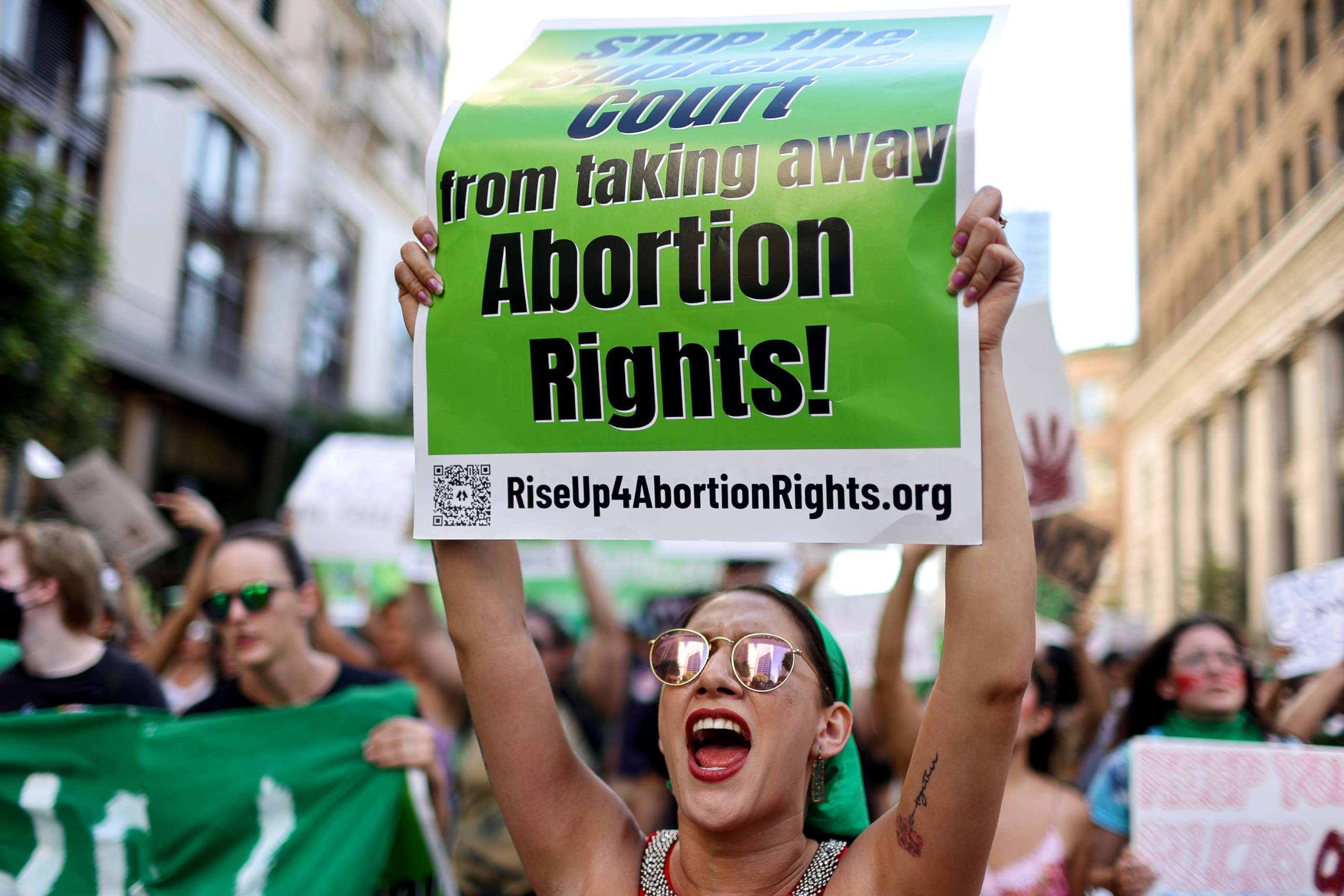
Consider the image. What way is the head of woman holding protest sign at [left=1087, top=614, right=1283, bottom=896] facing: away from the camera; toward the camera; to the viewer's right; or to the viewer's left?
toward the camera

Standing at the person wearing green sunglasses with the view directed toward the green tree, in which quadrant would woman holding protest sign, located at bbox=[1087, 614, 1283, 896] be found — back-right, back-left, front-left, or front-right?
back-right

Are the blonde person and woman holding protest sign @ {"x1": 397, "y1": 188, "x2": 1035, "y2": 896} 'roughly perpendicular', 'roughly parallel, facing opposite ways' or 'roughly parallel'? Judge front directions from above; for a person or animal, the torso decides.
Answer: roughly parallel

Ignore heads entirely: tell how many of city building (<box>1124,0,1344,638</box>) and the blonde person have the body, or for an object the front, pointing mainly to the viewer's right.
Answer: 0

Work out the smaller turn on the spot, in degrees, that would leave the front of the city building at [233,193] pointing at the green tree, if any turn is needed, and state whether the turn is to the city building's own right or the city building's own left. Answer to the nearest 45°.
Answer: approximately 45° to the city building's own right

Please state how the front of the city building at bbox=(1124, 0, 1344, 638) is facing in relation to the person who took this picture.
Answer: facing the viewer and to the left of the viewer

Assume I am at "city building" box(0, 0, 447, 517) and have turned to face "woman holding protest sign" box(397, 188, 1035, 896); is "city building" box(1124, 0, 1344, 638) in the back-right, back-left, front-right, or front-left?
front-left

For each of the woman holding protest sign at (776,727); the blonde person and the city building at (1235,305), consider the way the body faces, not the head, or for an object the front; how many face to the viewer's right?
0

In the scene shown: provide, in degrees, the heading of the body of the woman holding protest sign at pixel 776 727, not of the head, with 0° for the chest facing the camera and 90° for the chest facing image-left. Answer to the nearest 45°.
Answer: approximately 0°

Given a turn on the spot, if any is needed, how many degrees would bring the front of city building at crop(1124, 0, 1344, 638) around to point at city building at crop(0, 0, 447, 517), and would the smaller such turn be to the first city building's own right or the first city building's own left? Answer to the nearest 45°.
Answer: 0° — it already faces it

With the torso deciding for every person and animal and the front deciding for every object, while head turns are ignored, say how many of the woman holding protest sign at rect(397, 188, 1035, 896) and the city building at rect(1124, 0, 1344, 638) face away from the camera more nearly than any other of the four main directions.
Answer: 0

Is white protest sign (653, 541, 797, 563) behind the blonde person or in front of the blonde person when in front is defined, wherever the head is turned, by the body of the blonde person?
behind

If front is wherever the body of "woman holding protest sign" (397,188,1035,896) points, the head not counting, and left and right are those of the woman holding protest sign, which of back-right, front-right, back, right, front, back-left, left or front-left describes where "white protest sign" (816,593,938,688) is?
back

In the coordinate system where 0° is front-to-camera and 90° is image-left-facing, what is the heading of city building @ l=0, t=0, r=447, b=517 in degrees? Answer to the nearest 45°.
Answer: approximately 315°
